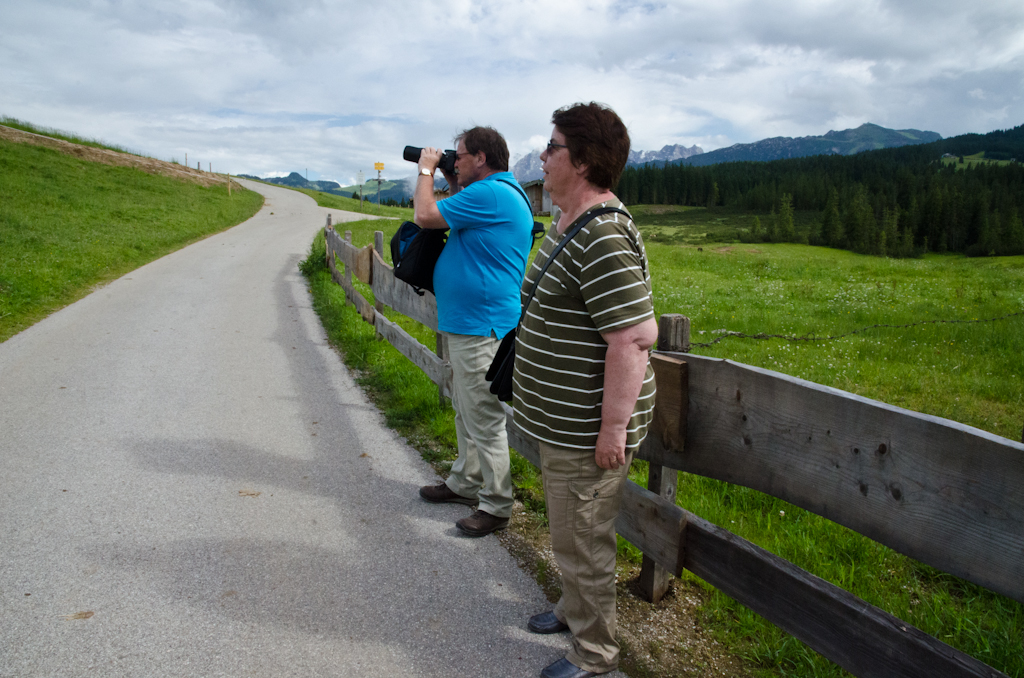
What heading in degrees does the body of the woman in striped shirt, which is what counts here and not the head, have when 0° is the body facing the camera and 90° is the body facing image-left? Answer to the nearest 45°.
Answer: approximately 90°

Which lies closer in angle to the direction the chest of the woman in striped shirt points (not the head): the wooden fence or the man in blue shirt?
the man in blue shirt

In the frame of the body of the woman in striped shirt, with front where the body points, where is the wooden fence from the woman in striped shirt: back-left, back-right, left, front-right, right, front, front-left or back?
back

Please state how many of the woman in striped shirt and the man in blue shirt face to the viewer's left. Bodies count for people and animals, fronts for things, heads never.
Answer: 2

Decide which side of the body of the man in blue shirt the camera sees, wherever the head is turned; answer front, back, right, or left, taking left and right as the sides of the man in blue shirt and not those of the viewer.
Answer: left
